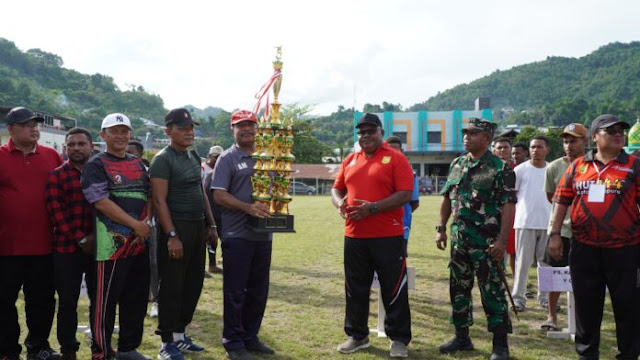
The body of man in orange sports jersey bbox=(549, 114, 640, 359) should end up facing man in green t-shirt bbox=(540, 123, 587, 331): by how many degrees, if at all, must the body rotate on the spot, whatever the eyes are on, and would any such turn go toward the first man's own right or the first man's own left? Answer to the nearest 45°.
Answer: approximately 180°

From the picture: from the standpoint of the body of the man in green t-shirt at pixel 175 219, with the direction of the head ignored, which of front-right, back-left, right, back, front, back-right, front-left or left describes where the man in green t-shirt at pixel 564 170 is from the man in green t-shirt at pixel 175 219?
front-left

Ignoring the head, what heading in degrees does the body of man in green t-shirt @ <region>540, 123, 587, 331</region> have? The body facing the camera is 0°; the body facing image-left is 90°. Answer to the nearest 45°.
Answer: approximately 45°

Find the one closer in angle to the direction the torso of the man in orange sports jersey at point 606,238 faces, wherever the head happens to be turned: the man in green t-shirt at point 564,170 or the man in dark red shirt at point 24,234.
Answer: the man in dark red shirt

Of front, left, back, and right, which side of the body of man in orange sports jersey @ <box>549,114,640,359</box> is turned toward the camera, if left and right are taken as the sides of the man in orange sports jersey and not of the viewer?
front

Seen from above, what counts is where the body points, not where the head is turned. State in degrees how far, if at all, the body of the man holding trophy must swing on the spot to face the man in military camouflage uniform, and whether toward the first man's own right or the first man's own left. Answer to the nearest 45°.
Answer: approximately 45° to the first man's own left

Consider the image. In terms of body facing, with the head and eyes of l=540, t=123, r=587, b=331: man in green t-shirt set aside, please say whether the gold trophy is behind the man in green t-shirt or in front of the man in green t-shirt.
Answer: in front

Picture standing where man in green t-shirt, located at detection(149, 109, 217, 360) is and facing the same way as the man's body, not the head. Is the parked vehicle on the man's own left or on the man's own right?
on the man's own left
